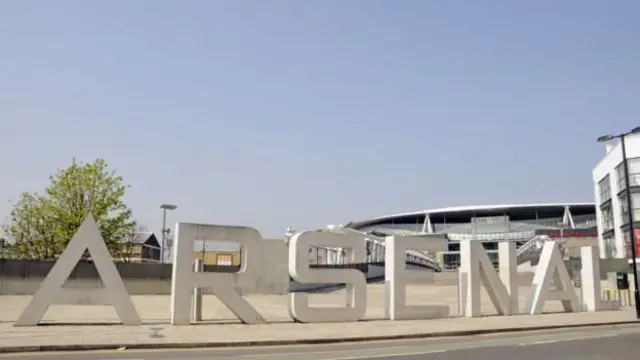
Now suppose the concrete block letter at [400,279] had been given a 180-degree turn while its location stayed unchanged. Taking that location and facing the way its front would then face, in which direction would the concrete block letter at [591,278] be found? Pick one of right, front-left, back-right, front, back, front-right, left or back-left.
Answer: front-right

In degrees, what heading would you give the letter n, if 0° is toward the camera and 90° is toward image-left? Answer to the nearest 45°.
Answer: approximately 315°

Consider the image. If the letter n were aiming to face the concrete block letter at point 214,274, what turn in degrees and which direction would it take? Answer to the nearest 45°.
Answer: approximately 90° to its right

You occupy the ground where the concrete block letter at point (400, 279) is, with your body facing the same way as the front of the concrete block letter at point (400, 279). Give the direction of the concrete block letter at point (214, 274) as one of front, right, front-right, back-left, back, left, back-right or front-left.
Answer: front-right

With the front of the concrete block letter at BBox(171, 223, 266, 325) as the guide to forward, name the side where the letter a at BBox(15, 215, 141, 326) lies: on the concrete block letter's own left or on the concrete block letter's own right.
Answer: on the concrete block letter's own right

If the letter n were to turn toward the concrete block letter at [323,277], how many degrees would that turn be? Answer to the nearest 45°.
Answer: approximately 90° to its right

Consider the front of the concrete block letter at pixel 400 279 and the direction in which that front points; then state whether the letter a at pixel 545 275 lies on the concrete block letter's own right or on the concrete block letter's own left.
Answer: on the concrete block letter's own left

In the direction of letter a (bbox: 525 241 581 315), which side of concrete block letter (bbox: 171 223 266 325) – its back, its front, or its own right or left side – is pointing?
left

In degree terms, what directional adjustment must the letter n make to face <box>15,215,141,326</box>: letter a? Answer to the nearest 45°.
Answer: approximately 90° to its right

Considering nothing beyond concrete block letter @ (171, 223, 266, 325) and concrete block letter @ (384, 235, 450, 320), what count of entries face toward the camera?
2

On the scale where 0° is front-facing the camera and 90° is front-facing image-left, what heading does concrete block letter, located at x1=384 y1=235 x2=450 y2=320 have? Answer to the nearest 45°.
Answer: approximately 0°

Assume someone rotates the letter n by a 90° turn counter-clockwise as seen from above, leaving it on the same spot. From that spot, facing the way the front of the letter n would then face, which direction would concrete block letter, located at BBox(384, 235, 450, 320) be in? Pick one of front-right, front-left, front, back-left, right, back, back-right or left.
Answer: back

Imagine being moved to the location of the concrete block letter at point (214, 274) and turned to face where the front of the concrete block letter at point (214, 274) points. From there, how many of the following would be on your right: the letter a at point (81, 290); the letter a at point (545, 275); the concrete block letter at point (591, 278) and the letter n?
1

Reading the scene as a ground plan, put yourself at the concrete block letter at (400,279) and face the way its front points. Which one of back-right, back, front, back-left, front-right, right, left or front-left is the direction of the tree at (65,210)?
back-right

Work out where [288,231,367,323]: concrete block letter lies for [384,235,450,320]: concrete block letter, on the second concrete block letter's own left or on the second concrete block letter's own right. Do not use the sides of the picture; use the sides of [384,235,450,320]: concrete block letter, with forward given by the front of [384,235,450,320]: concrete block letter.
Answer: on the second concrete block letter's own right

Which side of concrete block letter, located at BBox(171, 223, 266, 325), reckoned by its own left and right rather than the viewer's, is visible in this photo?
front
